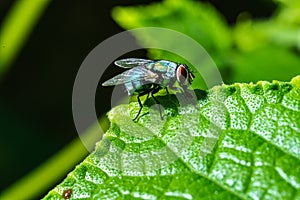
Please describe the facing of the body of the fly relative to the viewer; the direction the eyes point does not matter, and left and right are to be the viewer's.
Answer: facing to the right of the viewer
